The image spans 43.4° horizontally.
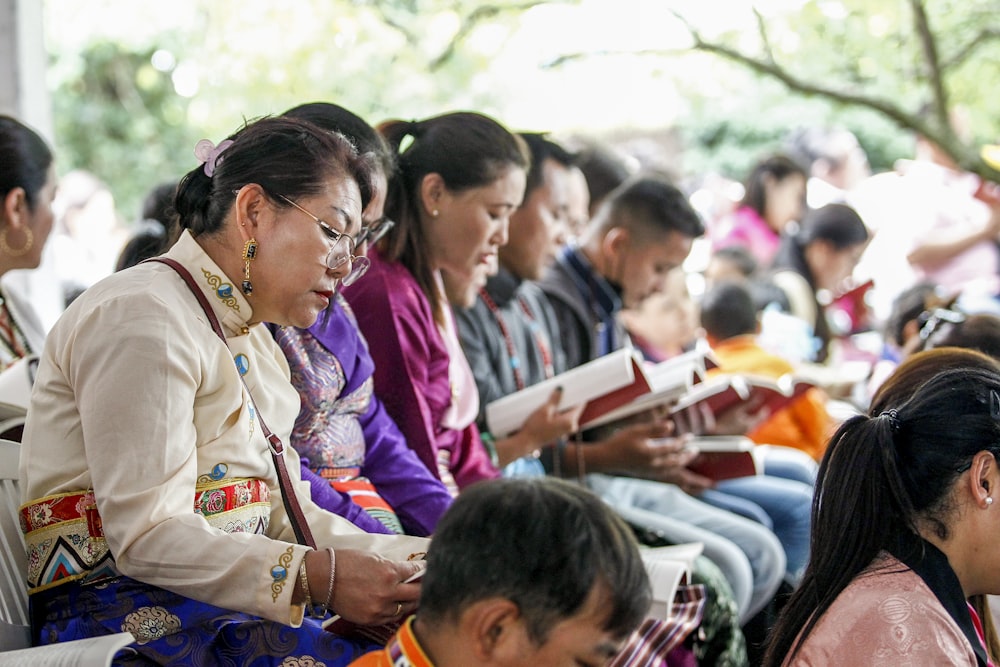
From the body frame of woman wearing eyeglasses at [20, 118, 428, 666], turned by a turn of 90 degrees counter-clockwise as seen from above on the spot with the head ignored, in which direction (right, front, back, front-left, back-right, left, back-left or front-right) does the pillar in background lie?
front

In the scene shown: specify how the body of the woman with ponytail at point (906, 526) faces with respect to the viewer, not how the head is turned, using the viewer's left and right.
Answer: facing to the right of the viewer

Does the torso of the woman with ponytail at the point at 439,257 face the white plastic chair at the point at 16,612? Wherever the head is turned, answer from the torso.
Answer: no

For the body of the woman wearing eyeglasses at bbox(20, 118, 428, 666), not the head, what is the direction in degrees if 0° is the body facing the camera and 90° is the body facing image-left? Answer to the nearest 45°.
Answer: approximately 270°

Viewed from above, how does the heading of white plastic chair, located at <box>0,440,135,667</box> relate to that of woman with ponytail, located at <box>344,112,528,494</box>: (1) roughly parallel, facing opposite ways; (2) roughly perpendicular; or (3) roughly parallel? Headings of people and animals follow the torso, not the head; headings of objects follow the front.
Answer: roughly parallel

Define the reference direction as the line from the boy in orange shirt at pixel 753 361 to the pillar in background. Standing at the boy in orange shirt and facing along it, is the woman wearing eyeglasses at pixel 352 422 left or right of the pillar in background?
left

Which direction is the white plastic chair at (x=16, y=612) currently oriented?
to the viewer's right

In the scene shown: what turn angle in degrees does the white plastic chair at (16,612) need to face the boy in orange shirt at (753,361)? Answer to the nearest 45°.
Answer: approximately 45° to its left

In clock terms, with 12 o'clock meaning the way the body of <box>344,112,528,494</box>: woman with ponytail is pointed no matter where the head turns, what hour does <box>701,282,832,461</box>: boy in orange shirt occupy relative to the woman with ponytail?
The boy in orange shirt is roughly at 10 o'clock from the woman with ponytail.

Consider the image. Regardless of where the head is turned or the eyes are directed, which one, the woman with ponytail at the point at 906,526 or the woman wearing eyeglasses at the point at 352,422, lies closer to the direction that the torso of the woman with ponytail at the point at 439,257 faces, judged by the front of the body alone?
the woman with ponytail

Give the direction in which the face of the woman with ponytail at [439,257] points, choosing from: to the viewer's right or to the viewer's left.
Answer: to the viewer's right

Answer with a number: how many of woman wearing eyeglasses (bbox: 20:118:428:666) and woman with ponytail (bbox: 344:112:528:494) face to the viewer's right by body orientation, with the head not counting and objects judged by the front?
2

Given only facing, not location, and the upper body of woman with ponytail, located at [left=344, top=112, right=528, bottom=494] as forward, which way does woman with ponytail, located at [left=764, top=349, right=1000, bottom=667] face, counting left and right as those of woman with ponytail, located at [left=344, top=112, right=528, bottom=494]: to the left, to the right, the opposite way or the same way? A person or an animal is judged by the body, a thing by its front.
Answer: the same way

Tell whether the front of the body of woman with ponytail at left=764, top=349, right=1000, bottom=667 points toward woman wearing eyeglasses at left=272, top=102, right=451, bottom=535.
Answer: no

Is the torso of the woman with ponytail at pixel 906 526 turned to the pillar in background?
no

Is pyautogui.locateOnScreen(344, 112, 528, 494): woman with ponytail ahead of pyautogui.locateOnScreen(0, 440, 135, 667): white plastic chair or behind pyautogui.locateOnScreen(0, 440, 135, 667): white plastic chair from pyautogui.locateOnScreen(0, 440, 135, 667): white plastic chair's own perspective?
ahead

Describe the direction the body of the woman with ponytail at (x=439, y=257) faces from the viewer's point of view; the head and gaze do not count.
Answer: to the viewer's right
